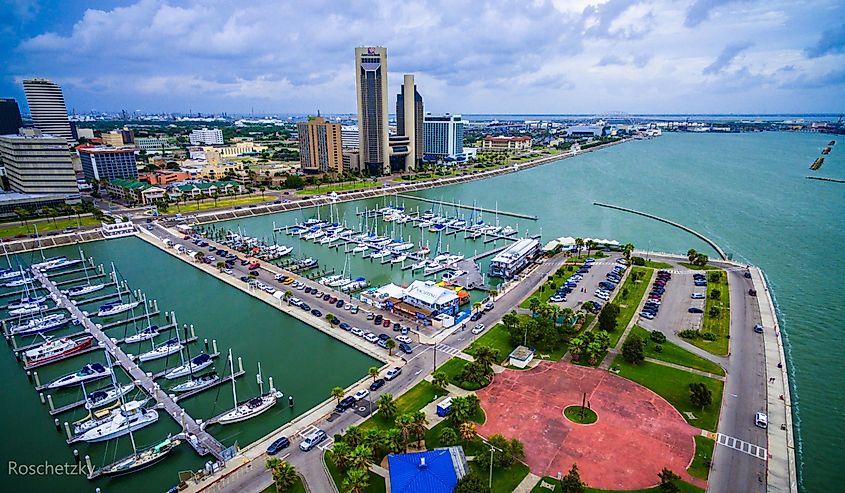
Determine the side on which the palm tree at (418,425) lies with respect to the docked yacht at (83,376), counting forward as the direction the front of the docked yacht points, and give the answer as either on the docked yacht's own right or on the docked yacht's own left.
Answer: on the docked yacht's own left

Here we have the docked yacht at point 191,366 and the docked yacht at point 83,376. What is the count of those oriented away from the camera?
0

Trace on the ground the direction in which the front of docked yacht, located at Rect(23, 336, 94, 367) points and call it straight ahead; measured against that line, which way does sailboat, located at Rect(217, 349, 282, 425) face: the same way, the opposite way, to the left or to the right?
the opposite way

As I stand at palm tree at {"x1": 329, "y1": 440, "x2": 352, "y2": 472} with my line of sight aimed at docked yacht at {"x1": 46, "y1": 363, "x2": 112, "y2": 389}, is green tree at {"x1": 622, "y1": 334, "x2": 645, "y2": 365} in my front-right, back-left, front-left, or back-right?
back-right

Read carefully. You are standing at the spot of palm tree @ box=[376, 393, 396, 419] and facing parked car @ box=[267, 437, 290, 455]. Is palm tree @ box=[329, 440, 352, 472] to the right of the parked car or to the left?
left

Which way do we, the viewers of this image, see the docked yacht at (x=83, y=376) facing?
facing the viewer and to the left of the viewer

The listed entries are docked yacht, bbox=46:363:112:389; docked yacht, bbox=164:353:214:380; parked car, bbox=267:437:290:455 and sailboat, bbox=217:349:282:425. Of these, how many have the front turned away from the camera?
0
